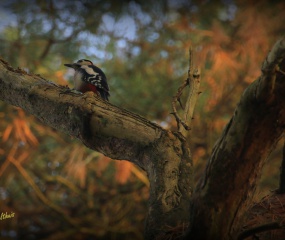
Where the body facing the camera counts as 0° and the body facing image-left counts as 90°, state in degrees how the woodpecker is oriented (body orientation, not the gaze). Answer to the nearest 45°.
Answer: approximately 90°

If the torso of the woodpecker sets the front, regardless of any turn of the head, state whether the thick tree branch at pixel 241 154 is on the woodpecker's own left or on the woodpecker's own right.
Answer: on the woodpecker's own left
